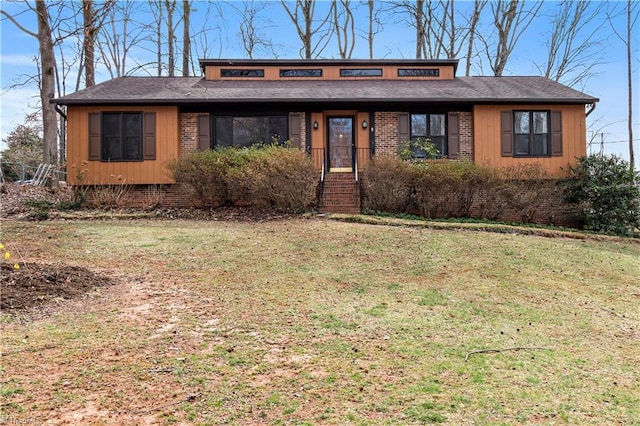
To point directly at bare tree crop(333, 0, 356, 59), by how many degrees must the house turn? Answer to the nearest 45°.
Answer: approximately 180°

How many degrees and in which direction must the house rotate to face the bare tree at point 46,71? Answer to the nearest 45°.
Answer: approximately 90° to its right

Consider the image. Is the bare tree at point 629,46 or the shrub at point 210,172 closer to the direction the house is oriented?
the shrub

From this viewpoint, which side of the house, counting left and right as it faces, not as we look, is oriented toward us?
front

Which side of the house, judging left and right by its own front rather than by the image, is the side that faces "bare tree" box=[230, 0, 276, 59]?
back

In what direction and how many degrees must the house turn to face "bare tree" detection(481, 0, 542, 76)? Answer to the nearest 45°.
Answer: approximately 135° to its left

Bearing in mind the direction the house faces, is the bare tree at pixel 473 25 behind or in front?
behind

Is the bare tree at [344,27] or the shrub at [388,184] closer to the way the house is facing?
the shrub
